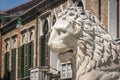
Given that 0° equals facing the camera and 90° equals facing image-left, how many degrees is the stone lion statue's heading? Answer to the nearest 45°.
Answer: approximately 90°

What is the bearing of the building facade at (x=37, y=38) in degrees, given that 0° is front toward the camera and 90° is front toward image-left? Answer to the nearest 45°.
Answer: approximately 45°

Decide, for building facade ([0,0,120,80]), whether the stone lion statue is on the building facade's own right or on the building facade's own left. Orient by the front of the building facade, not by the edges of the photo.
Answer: on the building facade's own left

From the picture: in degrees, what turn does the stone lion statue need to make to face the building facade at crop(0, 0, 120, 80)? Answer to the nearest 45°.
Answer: approximately 90° to its right
